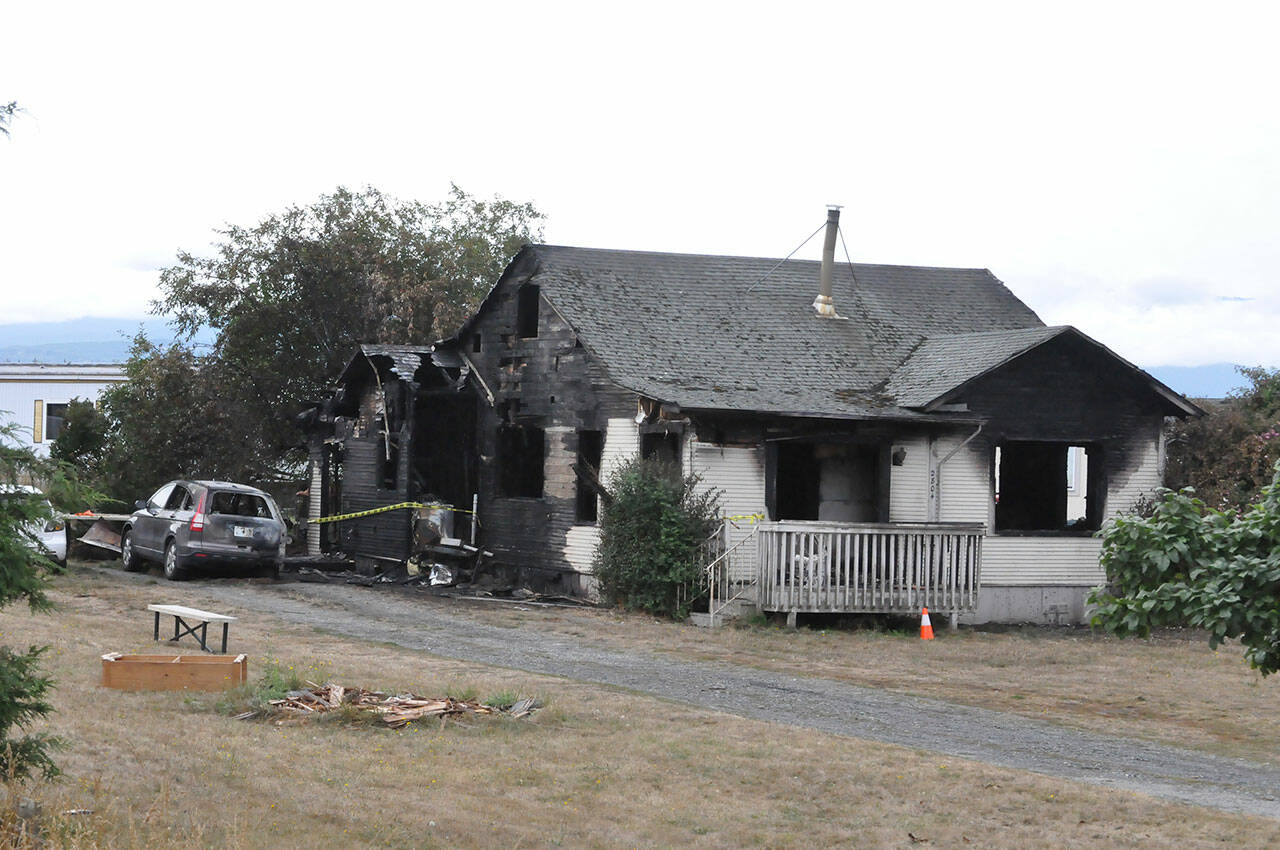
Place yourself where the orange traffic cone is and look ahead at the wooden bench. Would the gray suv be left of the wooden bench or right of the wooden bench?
right

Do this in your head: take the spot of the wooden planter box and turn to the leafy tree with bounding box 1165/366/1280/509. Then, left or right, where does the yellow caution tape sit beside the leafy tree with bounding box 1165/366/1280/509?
left

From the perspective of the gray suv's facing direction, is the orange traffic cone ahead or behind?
behind

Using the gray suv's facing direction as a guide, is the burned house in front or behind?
behind

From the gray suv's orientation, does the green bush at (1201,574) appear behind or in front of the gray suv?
behind

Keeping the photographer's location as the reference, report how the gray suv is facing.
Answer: facing away from the viewer and to the left of the viewer

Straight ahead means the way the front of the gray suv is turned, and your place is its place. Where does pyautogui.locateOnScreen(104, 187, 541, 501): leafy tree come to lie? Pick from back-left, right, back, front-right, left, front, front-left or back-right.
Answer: front-right

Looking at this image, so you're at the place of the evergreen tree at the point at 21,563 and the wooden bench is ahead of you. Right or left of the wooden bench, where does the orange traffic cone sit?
right

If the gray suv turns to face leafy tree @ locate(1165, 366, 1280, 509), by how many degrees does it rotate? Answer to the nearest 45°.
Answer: approximately 135° to its right
